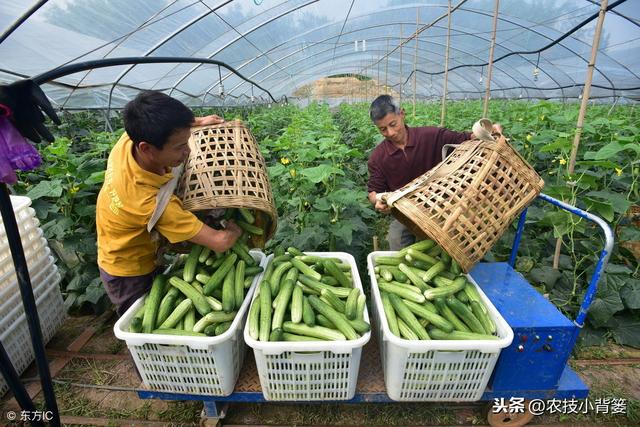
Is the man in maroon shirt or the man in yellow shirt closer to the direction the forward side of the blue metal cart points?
the man in yellow shirt

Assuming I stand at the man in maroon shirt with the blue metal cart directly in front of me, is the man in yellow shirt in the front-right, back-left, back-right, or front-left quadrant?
front-right

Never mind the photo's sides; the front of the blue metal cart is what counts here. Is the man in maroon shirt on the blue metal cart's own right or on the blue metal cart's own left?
on the blue metal cart's own right

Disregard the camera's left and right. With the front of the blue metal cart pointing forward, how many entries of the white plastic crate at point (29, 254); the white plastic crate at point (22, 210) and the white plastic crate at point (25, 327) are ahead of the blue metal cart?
3

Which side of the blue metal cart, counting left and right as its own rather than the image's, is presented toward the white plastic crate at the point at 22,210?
front

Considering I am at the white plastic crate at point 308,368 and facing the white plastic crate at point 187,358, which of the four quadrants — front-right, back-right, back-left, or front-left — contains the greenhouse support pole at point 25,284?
front-left

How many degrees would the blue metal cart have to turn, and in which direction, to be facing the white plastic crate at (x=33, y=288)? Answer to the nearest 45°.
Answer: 0° — it already faces it

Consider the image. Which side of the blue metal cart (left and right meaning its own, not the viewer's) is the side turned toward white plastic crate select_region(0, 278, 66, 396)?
front

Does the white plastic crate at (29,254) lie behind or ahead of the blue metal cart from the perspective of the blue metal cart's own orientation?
ahead

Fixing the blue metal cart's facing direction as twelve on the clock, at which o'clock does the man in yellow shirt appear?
The man in yellow shirt is roughly at 12 o'clock from the blue metal cart.

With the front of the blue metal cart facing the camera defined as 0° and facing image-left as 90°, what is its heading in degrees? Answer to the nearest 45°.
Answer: approximately 90°
